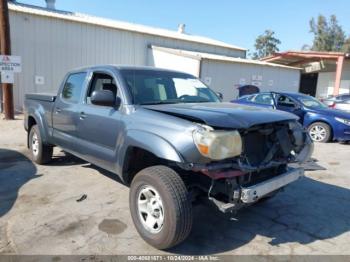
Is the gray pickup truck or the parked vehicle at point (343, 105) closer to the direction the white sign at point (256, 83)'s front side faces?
the gray pickup truck

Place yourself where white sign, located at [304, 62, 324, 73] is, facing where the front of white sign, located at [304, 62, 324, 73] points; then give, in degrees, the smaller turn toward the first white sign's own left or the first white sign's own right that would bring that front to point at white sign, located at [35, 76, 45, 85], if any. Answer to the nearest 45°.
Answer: approximately 45° to the first white sign's own right

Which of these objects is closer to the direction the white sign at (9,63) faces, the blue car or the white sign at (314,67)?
the blue car

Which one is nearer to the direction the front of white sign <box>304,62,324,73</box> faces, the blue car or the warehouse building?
the blue car

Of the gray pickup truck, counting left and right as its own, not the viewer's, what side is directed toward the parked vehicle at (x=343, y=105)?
left

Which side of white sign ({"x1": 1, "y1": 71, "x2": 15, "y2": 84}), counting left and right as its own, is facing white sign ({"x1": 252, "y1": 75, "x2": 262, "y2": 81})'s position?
left

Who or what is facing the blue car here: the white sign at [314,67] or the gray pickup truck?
the white sign

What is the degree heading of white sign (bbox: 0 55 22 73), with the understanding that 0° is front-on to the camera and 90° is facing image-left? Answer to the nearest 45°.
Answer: approximately 0°

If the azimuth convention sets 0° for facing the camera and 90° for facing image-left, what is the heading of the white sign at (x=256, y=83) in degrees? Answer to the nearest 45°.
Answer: approximately 0°
